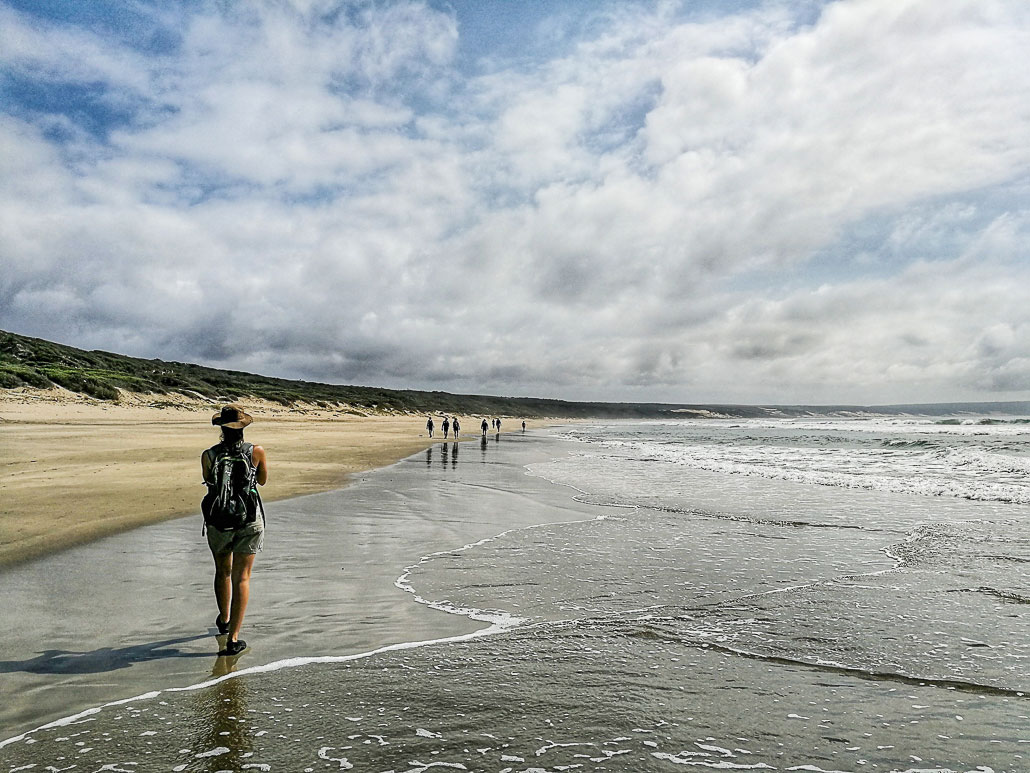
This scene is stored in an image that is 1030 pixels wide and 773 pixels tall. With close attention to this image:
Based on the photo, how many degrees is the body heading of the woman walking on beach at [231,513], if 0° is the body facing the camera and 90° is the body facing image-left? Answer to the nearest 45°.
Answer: approximately 180°

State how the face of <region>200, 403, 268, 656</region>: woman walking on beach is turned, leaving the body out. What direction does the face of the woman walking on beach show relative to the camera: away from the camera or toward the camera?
away from the camera
